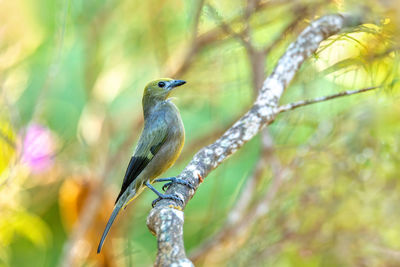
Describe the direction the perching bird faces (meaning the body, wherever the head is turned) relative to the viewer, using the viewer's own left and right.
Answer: facing to the right of the viewer
